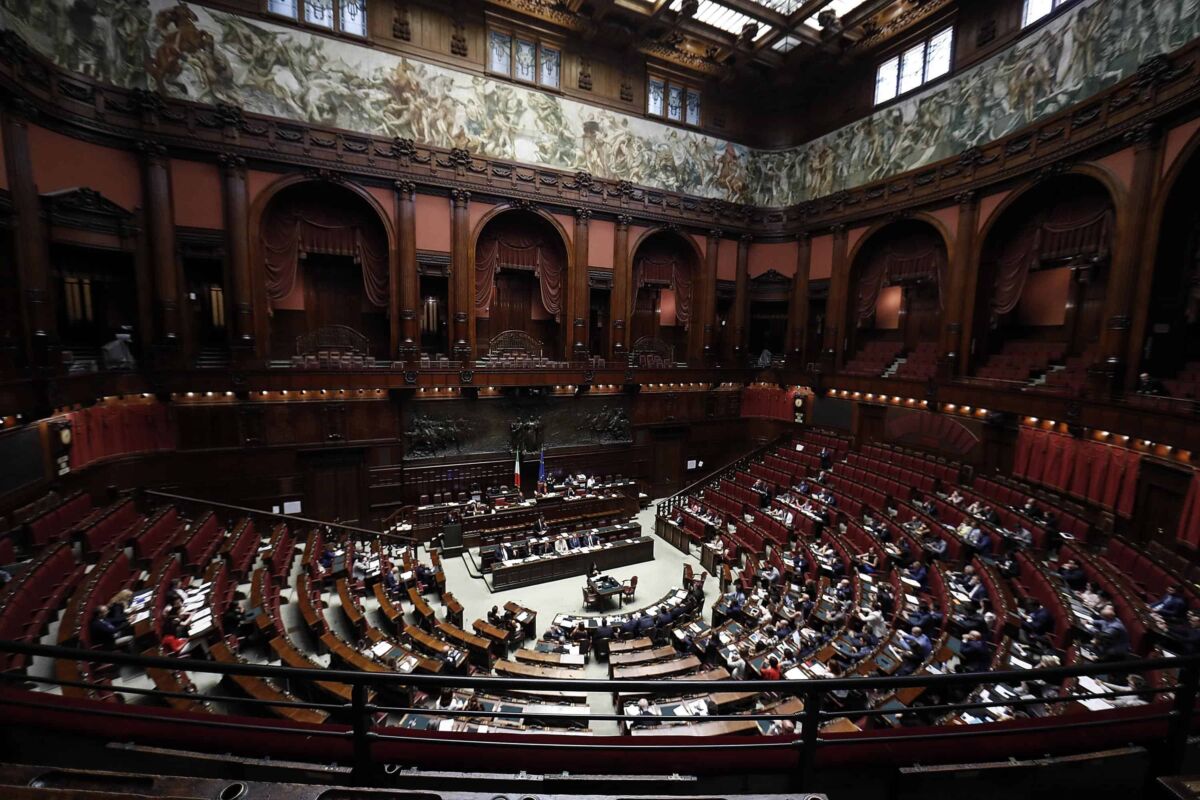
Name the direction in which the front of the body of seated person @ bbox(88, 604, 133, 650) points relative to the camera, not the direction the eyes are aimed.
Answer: to the viewer's right

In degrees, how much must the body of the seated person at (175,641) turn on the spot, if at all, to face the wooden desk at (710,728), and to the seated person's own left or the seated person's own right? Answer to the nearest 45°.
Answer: approximately 90° to the seated person's own right

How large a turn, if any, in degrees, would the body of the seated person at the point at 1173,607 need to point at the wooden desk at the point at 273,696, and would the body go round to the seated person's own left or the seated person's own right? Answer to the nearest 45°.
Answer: approximately 45° to the seated person's own left

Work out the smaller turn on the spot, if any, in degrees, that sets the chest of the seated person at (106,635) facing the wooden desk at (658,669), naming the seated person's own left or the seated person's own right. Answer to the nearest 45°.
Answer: approximately 45° to the seated person's own right

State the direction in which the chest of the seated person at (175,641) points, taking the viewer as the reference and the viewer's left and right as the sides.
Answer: facing away from the viewer and to the right of the viewer

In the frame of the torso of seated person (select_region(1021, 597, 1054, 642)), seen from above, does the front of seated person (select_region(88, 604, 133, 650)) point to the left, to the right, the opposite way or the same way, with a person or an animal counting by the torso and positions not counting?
to the right

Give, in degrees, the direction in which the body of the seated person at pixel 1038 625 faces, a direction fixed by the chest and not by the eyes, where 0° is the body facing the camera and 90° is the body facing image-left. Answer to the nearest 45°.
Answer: approximately 90°

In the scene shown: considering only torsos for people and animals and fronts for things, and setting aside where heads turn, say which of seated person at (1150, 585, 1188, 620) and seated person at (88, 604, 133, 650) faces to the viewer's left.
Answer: seated person at (1150, 585, 1188, 620)

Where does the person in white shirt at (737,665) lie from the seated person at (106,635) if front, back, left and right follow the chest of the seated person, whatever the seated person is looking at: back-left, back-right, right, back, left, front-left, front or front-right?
front-right

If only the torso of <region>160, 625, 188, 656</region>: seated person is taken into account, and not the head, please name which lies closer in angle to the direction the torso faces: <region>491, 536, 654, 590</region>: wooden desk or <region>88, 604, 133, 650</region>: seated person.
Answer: the wooden desk

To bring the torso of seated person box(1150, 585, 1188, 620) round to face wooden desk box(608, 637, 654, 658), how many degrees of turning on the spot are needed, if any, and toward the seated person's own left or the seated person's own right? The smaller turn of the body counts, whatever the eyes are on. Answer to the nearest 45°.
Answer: approximately 45° to the seated person's own left

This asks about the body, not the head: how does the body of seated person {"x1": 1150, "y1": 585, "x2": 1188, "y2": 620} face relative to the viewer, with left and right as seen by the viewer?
facing to the left of the viewer
